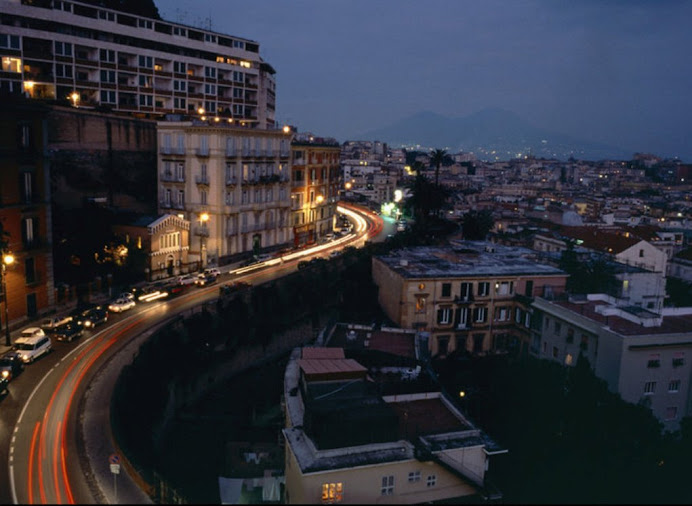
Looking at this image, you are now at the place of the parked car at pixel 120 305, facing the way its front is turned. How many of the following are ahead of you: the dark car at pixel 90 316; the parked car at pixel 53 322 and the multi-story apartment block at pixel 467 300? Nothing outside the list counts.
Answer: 2

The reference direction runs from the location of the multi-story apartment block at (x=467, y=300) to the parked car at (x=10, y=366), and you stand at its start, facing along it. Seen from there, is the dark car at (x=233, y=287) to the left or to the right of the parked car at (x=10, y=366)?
right

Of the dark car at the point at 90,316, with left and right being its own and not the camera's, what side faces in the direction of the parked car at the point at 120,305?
back

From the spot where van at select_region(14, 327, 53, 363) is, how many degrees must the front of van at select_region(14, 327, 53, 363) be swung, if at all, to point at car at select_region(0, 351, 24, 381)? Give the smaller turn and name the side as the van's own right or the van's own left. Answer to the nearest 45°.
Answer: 0° — it already faces it

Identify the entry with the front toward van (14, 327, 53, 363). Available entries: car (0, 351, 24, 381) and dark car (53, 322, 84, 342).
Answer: the dark car

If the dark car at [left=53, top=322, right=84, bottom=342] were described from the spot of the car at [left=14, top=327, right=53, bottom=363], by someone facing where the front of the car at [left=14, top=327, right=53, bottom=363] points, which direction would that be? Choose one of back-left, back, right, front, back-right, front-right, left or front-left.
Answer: back

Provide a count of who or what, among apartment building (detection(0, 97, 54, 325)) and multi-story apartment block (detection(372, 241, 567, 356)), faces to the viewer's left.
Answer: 0

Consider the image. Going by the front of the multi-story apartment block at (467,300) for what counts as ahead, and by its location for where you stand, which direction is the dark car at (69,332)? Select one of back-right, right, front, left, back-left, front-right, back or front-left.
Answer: front-right

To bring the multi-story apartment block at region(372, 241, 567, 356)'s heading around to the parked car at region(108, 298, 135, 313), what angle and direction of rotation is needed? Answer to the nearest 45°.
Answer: approximately 90° to its right

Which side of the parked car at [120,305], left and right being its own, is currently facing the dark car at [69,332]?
front

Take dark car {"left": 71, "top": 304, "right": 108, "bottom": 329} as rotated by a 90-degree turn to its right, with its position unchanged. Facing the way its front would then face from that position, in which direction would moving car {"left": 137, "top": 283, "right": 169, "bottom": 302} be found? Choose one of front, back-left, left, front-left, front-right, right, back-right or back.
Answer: right
